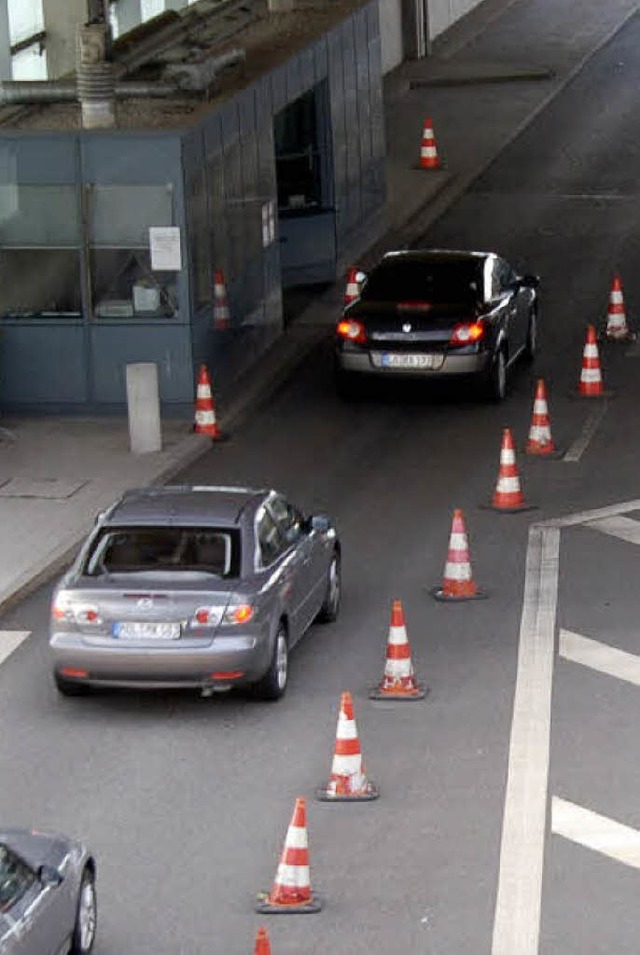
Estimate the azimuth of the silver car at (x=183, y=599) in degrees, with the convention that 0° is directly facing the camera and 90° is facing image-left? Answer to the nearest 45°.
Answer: approximately 225°

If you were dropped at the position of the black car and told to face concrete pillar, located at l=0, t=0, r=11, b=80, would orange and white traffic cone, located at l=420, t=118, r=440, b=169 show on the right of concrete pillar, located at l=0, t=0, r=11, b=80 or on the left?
right

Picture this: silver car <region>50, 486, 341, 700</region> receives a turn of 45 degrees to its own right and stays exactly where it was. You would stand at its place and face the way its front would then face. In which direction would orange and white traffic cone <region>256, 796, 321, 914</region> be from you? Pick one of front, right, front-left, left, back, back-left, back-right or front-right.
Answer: right

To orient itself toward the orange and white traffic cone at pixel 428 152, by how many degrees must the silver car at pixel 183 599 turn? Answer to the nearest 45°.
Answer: approximately 45° to its left

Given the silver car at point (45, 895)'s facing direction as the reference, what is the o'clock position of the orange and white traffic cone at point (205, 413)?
The orange and white traffic cone is roughly at 11 o'clock from the silver car.

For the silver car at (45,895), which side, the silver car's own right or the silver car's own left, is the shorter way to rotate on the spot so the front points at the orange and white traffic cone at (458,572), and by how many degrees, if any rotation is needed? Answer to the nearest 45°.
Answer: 0° — it already faces it

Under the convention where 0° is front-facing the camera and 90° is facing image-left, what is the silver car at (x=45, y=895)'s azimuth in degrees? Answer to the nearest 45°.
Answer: approximately 225°
